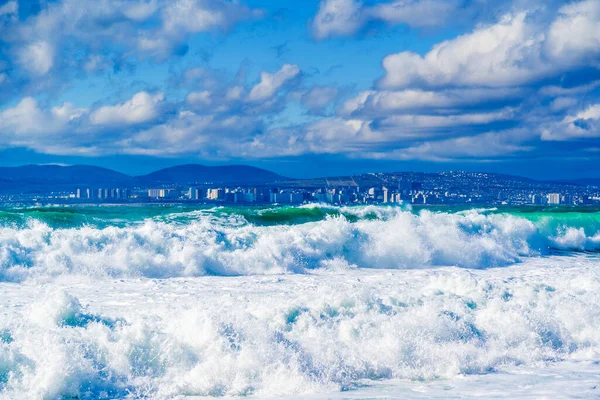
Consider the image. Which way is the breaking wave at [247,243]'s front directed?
toward the camera

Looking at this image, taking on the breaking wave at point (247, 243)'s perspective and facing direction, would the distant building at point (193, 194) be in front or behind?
behind

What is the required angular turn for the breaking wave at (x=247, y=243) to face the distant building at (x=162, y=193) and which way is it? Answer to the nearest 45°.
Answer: approximately 180°
